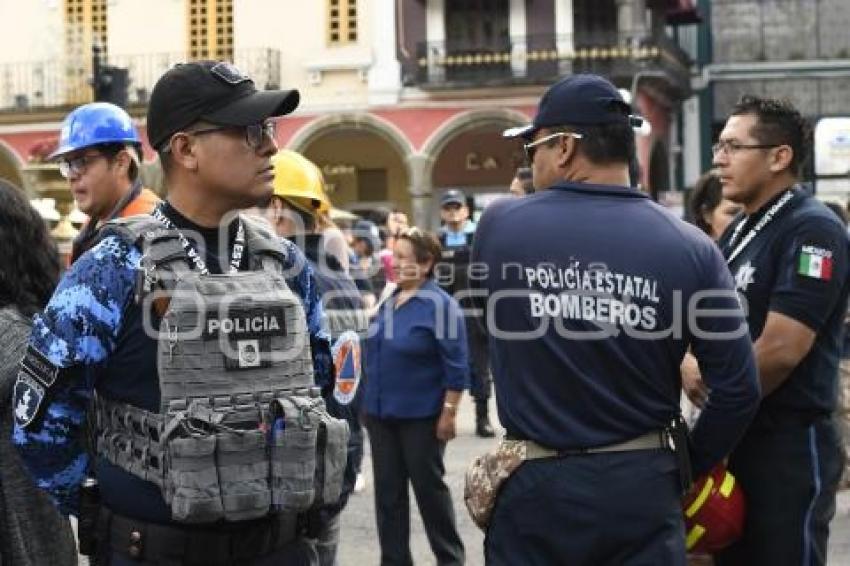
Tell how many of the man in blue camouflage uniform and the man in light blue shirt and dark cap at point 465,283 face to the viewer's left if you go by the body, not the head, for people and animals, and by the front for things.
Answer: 0

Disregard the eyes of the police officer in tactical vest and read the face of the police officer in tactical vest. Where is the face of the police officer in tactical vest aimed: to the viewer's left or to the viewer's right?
to the viewer's right

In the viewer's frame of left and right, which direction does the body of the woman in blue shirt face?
facing the viewer and to the left of the viewer

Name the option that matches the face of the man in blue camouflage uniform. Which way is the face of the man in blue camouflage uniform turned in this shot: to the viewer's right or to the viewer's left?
to the viewer's right

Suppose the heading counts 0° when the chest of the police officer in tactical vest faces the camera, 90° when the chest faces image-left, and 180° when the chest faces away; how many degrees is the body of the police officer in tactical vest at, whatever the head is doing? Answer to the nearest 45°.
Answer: approximately 315°

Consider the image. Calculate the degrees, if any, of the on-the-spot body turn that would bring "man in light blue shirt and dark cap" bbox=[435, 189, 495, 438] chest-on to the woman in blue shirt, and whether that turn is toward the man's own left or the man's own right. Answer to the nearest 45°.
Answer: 0° — they already face them

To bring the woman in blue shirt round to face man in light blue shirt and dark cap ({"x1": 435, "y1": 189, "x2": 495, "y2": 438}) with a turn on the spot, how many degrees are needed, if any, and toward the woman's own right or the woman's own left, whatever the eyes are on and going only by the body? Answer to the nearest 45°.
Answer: approximately 135° to the woman's own right

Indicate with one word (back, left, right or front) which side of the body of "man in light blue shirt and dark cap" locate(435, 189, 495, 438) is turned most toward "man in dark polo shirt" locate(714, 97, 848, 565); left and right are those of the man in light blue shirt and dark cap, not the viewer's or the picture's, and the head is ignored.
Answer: front

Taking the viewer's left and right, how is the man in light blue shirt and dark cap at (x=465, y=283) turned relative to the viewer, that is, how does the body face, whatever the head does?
facing the viewer

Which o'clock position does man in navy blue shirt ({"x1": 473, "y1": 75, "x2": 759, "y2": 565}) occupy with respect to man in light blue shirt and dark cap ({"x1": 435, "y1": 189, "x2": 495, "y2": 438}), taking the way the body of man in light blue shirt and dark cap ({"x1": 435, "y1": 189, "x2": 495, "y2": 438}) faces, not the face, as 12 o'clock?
man in navy blue shirt ({"x1": 473, "y1": 75, "x2": 759, "y2": 565}) is roughly at 12 o'clock from man in light blue shirt and dark cap ({"x1": 435, "y1": 189, "x2": 495, "y2": 438}).
